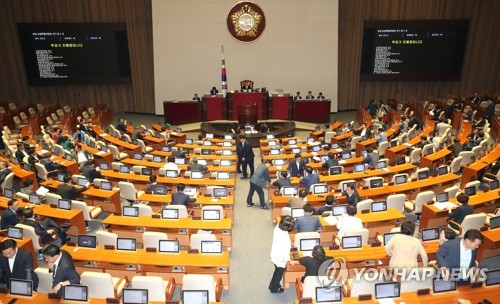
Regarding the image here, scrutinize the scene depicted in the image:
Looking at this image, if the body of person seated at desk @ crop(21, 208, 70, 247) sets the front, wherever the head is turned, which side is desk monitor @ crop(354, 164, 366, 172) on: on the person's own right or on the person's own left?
on the person's own right

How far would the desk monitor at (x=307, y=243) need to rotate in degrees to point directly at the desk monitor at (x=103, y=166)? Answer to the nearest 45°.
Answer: approximately 135° to its right

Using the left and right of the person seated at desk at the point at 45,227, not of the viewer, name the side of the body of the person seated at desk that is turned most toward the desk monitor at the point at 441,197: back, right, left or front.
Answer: right

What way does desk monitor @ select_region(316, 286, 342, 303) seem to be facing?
toward the camera

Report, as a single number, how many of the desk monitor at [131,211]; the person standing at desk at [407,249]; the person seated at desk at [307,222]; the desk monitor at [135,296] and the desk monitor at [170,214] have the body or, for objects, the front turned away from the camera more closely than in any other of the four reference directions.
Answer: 2

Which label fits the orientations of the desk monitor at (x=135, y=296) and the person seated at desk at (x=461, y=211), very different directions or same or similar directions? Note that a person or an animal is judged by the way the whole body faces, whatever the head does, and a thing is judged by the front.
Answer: very different directions

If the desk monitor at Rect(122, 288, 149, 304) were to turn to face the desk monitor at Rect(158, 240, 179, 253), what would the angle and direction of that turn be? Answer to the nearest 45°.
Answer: approximately 135° to its left

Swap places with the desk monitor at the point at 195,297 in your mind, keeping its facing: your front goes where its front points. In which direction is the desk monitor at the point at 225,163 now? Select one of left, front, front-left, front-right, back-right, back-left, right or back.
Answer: back

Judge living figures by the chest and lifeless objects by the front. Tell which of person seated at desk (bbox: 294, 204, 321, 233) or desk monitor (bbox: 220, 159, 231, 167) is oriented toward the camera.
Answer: the desk monitor

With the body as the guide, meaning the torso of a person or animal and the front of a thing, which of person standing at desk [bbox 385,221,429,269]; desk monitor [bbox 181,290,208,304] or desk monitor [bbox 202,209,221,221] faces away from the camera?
the person standing at desk

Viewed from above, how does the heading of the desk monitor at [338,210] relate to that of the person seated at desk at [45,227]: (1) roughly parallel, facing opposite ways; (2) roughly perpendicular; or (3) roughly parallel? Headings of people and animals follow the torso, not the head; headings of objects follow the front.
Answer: roughly parallel, facing opposite ways

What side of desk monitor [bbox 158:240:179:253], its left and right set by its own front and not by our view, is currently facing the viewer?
front

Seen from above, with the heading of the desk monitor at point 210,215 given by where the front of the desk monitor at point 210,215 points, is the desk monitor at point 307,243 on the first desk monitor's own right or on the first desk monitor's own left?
on the first desk monitor's own left

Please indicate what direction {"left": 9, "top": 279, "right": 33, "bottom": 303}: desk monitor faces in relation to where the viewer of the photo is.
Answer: facing the viewer

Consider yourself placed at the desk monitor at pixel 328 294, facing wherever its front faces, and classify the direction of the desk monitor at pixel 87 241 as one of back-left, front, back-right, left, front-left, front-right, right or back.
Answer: right

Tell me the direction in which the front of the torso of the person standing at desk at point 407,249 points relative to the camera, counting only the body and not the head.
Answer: away from the camera

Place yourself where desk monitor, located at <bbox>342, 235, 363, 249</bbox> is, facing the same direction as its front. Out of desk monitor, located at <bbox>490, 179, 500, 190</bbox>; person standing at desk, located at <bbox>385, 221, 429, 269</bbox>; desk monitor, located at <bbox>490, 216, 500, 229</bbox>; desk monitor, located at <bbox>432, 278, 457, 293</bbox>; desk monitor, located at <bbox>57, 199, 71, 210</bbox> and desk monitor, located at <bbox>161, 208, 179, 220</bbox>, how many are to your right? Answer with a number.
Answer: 2

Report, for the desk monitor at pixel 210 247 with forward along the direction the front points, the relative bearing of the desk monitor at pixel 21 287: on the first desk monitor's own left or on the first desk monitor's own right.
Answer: on the first desk monitor's own right

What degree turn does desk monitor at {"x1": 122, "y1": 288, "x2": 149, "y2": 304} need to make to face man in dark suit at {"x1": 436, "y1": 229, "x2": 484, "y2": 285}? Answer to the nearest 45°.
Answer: approximately 90° to its left

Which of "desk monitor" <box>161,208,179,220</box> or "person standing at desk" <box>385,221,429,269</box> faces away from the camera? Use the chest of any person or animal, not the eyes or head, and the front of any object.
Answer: the person standing at desk
